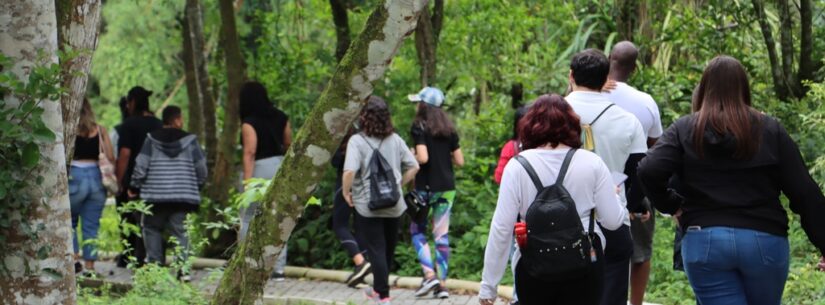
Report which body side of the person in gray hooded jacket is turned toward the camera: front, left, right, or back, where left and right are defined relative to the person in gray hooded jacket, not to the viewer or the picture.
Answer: back

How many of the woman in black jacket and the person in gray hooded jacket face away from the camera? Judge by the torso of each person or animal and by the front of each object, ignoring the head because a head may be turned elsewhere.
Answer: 2

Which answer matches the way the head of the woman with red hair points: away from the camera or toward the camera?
away from the camera

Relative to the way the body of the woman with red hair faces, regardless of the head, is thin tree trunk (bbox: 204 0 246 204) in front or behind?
in front

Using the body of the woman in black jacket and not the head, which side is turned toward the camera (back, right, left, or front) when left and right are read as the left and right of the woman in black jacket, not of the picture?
back

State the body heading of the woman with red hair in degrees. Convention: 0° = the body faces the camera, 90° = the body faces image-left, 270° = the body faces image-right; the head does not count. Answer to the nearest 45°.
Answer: approximately 180°

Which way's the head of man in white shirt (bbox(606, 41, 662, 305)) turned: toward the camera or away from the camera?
away from the camera

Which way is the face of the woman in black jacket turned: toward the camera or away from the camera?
away from the camera

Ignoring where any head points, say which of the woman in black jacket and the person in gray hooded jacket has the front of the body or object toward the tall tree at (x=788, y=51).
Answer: the woman in black jacket

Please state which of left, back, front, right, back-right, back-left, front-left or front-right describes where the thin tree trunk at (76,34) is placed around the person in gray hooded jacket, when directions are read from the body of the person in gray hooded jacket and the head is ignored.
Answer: back

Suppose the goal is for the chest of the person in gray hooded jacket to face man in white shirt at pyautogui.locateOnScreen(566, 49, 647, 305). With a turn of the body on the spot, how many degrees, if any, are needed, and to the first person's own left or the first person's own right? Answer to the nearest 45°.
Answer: approximately 135° to the first person's own right

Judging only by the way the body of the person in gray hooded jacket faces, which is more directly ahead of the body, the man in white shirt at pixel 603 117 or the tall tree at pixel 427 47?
the tall tree

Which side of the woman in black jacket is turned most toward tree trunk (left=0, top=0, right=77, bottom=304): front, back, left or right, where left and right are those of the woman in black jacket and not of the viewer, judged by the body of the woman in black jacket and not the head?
left
